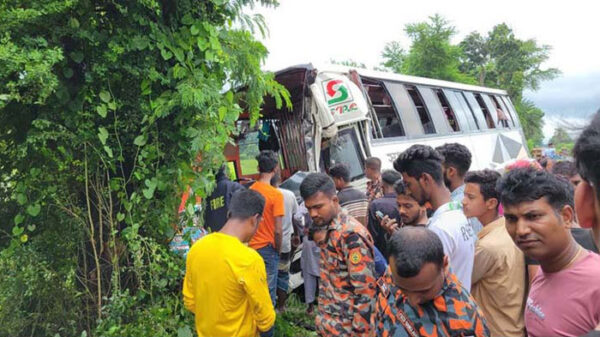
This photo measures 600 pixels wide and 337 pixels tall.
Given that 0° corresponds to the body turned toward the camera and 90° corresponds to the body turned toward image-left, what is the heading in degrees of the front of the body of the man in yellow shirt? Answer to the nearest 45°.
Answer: approximately 225°

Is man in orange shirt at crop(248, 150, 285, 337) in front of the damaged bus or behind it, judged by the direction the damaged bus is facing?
in front

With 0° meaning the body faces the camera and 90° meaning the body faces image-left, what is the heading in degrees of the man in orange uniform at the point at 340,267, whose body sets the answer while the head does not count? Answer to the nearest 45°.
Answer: approximately 45°

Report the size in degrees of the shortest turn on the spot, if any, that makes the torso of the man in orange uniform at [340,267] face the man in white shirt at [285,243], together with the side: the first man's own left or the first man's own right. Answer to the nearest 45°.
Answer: approximately 135° to the first man's own right

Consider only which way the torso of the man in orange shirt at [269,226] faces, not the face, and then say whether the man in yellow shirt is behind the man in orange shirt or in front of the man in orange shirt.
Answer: behind

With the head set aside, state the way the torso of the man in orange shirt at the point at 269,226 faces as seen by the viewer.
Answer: away from the camera

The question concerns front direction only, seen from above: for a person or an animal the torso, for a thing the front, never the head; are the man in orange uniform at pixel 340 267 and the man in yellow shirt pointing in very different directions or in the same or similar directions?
very different directions

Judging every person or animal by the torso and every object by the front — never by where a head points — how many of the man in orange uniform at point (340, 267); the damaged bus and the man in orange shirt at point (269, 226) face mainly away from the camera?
1

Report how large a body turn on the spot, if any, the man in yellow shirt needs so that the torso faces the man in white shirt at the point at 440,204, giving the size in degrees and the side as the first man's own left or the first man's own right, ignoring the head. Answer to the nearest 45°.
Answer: approximately 45° to the first man's own right

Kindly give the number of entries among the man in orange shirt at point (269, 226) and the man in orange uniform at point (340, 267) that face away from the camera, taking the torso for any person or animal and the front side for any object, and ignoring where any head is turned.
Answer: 1

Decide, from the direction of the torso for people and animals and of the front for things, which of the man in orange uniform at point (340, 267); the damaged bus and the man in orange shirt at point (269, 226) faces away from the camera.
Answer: the man in orange shirt at point (269, 226)

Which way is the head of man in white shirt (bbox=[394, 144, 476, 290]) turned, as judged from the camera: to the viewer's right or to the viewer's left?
to the viewer's left

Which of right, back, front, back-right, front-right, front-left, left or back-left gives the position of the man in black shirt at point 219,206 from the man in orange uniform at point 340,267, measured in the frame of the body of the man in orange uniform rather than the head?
right
